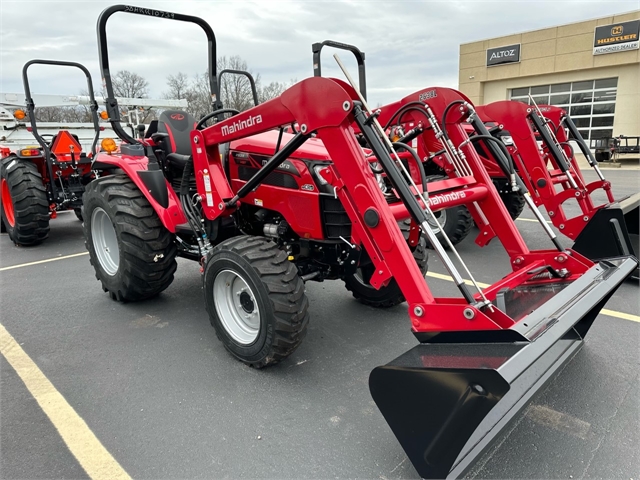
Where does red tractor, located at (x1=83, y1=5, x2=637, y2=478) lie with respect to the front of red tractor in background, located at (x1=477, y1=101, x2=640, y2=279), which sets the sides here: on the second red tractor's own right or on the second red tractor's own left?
on the second red tractor's own right

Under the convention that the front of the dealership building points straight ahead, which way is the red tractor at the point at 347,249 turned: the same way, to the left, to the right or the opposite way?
to the left

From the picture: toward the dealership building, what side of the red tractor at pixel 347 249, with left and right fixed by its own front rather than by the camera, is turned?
left

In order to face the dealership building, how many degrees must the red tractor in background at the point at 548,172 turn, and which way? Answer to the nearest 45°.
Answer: approximately 135° to its left

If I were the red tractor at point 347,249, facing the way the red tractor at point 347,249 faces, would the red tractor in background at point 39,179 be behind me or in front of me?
behind

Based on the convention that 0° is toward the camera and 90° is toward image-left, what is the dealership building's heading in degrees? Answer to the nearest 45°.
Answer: approximately 45°

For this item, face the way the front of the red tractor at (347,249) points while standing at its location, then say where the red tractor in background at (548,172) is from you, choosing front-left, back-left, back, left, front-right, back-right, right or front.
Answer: left

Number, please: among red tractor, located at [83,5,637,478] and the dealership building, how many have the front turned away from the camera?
0

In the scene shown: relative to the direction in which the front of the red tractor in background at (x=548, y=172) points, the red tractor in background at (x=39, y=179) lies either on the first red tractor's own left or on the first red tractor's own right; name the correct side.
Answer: on the first red tractor's own right

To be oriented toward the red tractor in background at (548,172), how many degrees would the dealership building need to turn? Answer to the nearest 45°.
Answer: approximately 45° to its left

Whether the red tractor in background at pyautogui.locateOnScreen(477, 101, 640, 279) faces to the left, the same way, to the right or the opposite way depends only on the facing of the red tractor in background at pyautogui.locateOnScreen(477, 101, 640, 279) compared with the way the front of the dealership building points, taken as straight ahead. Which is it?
to the left

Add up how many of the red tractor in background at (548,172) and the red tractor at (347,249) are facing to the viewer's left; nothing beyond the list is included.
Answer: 0

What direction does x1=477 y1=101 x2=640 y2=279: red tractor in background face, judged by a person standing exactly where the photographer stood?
facing the viewer and to the right of the viewer

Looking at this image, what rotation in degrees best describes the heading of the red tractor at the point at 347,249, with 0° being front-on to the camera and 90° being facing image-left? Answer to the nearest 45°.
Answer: approximately 315°

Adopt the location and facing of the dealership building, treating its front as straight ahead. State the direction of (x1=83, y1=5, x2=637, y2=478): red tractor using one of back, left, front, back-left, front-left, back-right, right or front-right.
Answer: front-left
